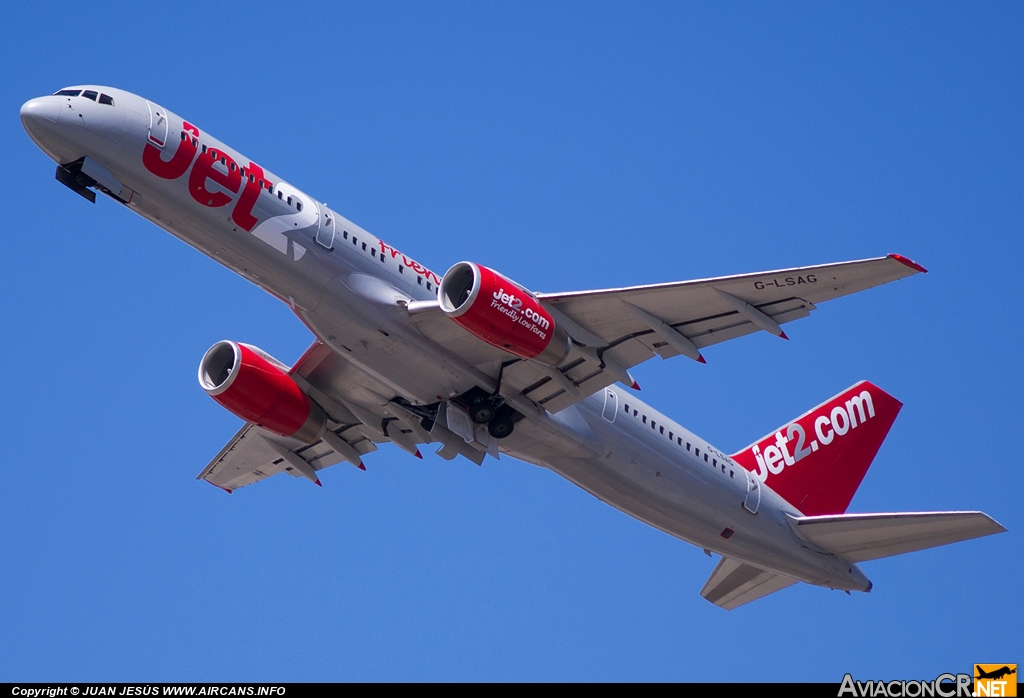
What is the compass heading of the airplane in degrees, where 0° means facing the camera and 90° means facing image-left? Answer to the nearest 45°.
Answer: approximately 45°
